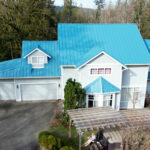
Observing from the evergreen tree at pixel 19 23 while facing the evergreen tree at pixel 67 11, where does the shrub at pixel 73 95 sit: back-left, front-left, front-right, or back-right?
back-right

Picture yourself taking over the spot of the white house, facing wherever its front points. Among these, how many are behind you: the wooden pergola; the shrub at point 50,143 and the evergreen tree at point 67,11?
1

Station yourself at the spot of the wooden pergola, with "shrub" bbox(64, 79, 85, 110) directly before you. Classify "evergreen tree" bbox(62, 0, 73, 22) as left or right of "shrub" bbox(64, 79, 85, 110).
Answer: right

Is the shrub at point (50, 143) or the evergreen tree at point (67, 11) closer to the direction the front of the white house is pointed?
the shrub

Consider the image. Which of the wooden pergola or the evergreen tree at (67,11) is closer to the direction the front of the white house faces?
the wooden pergola

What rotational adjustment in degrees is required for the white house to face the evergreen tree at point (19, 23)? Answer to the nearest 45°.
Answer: approximately 135° to its right

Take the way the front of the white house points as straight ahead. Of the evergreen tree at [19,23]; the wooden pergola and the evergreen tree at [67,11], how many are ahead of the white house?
1

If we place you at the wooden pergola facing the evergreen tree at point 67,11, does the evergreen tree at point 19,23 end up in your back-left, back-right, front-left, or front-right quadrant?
front-left

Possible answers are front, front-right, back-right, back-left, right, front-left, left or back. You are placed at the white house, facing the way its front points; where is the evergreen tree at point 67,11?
back

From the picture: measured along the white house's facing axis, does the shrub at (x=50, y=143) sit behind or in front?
in front

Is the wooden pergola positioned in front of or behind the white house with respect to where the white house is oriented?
in front

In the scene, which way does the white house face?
toward the camera

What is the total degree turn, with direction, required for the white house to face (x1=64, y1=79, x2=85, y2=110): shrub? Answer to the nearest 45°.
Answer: approximately 45° to its right
